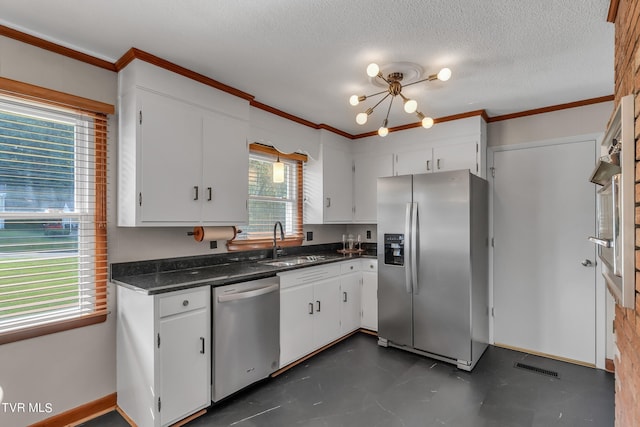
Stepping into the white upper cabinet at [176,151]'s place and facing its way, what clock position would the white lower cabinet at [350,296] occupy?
The white lower cabinet is roughly at 10 o'clock from the white upper cabinet.

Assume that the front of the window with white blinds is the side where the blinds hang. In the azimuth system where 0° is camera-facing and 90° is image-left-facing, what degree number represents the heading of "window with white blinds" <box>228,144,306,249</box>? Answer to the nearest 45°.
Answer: approximately 315°

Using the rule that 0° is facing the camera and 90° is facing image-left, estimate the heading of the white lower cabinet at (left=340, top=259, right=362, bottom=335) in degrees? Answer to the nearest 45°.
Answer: approximately 315°

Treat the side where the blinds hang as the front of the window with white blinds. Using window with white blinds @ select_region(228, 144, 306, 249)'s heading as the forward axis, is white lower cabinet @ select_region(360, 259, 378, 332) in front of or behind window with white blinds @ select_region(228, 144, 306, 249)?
in front

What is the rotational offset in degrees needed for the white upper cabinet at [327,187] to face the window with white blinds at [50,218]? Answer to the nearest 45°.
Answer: approximately 90° to its right

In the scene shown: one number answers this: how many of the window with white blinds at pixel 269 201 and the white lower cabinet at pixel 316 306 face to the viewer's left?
0

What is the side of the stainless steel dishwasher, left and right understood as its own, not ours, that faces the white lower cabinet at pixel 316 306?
left

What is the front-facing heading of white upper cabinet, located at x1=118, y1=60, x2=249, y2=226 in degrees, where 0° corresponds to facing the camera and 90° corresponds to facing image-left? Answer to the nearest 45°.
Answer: approximately 315°
